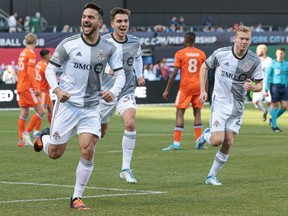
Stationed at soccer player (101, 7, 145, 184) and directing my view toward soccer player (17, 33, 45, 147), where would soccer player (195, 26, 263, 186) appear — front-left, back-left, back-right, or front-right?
back-right

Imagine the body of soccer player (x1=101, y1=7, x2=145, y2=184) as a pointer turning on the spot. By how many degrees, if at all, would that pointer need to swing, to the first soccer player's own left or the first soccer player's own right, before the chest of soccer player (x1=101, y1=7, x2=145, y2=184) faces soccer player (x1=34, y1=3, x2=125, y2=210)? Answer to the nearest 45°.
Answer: approximately 45° to the first soccer player's own right

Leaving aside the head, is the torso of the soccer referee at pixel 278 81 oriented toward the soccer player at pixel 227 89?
yes

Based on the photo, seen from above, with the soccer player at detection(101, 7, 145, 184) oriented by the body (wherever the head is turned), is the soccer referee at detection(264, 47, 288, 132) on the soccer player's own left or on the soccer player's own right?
on the soccer player's own left

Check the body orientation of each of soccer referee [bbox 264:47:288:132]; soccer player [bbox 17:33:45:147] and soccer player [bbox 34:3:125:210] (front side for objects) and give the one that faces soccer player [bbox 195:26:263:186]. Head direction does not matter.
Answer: soccer referee [bbox 264:47:288:132]
